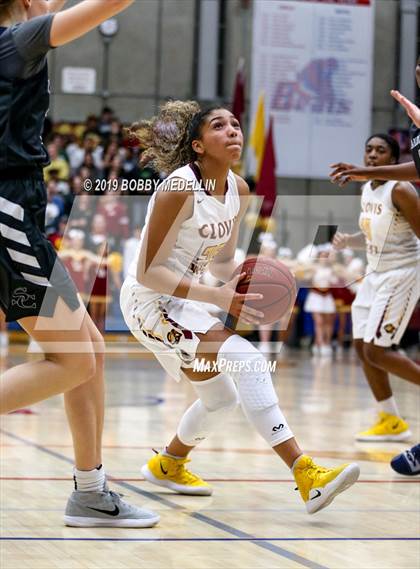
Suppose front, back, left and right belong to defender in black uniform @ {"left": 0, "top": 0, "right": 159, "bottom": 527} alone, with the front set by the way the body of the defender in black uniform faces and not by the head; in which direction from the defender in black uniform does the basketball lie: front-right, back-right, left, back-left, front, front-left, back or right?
front-left

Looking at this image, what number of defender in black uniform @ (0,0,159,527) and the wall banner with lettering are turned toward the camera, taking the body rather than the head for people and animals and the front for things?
1

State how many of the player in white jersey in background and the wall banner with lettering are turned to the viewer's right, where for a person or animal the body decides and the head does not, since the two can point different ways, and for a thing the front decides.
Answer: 0

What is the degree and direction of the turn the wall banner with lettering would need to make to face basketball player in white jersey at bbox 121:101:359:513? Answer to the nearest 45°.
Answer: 0° — it already faces them

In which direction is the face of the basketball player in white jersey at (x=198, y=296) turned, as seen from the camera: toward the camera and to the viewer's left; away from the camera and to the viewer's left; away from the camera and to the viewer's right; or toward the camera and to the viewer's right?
toward the camera and to the viewer's right

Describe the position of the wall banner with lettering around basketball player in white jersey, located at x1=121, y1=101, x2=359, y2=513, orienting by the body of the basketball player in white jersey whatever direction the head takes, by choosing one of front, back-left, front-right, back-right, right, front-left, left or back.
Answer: back-left

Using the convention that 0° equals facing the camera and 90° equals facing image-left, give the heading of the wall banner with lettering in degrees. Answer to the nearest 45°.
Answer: approximately 0°

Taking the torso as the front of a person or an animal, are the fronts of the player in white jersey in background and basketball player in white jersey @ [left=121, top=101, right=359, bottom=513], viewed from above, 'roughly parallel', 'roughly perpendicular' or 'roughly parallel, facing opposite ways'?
roughly perpendicular

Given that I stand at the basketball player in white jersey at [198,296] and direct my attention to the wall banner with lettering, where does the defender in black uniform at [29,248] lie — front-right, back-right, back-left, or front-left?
back-left

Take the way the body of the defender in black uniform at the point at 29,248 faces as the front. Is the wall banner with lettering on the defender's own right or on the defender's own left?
on the defender's own left
